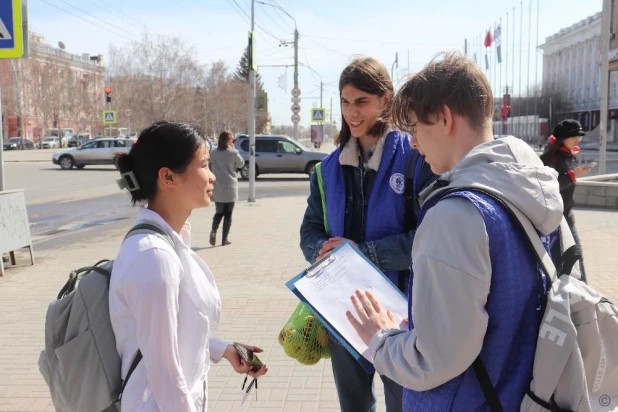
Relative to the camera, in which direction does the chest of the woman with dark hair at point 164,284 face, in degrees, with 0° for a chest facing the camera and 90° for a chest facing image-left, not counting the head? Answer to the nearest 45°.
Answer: approximately 270°

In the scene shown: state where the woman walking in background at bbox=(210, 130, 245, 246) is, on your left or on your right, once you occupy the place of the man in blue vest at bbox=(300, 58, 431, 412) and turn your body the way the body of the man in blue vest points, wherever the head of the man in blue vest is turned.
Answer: on your right

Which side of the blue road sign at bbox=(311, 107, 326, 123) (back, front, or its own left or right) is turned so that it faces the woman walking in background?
front

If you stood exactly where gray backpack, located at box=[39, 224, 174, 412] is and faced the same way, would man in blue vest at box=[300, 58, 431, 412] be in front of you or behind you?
behind

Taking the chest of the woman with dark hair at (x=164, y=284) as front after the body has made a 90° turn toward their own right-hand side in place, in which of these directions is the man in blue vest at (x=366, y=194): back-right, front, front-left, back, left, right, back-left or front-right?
back-left

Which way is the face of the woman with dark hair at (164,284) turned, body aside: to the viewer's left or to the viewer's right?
to the viewer's right
